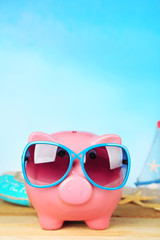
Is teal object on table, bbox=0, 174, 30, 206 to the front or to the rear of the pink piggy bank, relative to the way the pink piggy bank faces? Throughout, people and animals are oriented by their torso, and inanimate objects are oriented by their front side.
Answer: to the rear

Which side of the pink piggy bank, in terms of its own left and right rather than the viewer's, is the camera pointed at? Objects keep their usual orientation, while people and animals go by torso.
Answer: front
